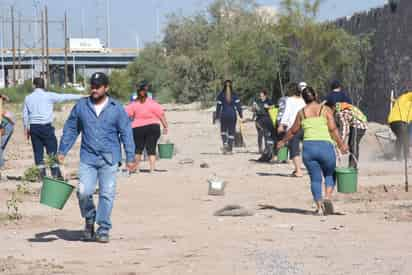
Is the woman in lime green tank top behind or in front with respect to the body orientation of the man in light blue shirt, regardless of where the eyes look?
behind

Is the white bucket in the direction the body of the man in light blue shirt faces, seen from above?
no

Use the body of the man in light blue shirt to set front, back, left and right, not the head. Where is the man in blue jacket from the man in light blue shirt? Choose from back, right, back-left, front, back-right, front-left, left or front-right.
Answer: back

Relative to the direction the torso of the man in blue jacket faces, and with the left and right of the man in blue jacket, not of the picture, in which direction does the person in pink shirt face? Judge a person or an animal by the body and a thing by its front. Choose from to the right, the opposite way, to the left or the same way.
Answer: the opposite way

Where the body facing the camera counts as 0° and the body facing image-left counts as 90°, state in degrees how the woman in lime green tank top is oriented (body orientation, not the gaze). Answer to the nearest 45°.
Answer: approximately 180°

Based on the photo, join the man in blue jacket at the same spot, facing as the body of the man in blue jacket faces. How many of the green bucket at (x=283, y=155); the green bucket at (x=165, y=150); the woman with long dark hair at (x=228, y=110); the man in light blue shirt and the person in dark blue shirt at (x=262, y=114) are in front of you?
0

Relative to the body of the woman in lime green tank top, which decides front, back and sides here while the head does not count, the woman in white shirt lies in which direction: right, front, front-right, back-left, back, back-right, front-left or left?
front

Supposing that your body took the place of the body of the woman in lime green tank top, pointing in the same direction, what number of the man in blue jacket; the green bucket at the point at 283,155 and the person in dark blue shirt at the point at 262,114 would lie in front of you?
2
